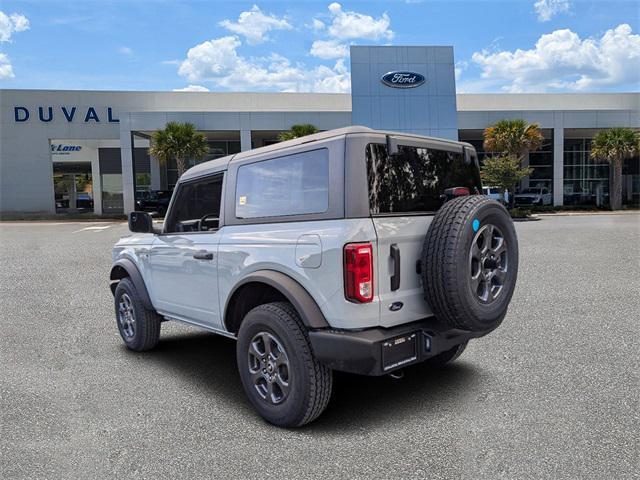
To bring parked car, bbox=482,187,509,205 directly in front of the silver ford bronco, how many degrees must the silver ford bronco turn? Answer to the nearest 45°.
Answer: approximately 45° to its right

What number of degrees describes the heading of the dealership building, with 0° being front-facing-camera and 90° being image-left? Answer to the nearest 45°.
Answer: approximately 0°

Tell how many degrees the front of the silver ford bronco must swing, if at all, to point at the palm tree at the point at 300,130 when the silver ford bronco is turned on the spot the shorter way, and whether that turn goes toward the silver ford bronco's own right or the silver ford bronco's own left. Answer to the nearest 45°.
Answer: approximately 45° to the silver ford bronco's own right

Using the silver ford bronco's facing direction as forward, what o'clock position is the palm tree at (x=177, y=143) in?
The palm tree is roughly at 1 o'clock from the silver ford bronco.

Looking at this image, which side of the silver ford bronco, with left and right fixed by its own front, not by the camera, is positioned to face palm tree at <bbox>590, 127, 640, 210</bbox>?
right

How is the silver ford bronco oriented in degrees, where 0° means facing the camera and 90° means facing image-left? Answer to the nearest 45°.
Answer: approximately 135°

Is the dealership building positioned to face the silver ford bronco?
yes

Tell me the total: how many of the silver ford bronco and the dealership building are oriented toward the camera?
1
